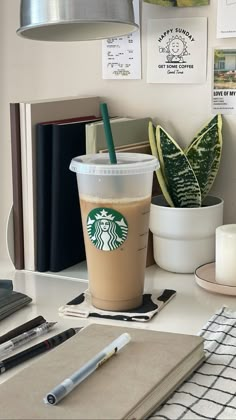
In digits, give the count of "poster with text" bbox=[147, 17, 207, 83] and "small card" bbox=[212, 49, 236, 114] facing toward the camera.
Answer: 2

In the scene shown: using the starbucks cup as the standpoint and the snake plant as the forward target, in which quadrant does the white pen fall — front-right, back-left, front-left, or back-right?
back-right

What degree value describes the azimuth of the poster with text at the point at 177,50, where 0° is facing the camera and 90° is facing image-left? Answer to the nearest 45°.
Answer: approximately 0°

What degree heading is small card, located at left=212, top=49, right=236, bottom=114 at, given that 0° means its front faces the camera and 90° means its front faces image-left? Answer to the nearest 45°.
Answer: approximately 0°

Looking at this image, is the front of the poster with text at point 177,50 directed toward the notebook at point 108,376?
yes

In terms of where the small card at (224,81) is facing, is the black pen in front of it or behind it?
in front
